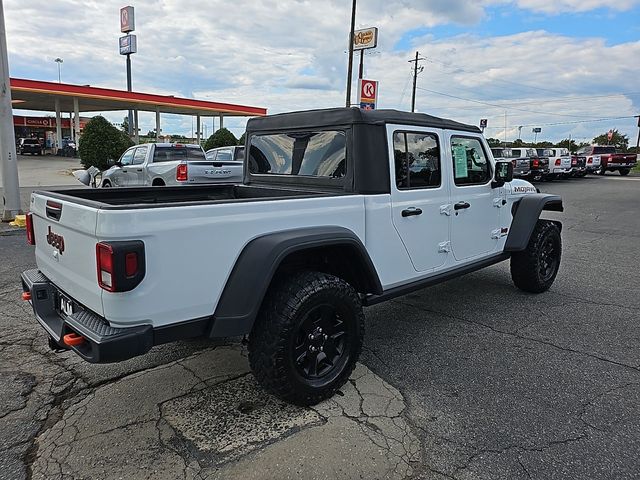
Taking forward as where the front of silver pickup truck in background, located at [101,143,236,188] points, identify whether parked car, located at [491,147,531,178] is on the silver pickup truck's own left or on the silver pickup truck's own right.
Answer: on the silver pickup truck's own right

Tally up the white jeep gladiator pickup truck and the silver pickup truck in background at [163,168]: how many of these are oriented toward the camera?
0

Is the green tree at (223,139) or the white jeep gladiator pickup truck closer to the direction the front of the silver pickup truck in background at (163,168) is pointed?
the green tree

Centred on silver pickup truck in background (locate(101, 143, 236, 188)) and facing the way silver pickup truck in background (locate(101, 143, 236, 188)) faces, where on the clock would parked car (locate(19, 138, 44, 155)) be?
The parked car is roughly at 1 o'clock from the silver pickup truck in background.

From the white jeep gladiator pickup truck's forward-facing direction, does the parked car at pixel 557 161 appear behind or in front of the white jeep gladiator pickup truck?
in front

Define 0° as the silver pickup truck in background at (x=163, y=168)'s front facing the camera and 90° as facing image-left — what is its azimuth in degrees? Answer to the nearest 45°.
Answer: approximately 135°

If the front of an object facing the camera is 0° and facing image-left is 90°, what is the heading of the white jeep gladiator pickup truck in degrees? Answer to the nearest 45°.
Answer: approximately 225°

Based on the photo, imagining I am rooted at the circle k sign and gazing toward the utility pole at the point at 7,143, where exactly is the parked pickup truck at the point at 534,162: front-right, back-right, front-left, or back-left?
front-left

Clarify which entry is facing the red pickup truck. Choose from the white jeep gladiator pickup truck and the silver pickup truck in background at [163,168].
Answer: the white jeep gladiator pickup truck

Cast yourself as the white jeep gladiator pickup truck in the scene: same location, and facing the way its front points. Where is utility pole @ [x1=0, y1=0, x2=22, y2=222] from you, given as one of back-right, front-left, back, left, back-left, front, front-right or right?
left

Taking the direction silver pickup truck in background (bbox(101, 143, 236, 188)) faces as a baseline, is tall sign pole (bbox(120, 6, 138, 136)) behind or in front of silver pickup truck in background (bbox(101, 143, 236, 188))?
in front

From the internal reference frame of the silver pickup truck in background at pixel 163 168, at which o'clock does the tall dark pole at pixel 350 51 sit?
The tall dark pole is roughly at 3 o'clock from the silver pickup truck in background.

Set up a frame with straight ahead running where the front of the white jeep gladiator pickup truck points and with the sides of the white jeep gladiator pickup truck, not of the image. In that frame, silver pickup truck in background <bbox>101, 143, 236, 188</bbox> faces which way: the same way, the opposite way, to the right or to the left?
to the left

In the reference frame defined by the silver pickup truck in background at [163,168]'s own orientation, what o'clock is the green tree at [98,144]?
The green tree is roughly at 1 o'clock from the silver pickup truck in background.

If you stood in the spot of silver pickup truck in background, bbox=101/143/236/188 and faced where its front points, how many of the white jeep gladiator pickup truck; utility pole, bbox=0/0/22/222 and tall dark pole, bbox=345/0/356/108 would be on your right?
1

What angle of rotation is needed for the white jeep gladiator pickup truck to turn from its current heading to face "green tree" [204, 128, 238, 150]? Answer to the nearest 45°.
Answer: approximately 45° to its left
